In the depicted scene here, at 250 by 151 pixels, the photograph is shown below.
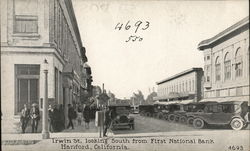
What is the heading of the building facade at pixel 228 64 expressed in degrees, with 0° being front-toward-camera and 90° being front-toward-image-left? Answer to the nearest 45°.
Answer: approximately 45°

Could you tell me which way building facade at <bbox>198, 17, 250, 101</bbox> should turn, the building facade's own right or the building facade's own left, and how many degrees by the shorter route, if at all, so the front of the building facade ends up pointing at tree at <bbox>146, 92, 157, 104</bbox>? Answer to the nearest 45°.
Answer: approximately 45° to the building facade's own right
